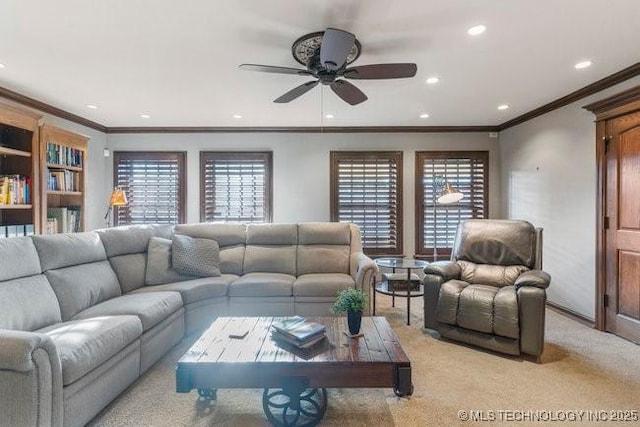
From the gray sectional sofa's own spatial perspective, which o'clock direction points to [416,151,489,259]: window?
The window is roughly at 10 o'clock from the gray sectional sofa.

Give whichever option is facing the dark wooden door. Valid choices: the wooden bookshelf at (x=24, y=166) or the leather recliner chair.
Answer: the wooden bookshelf

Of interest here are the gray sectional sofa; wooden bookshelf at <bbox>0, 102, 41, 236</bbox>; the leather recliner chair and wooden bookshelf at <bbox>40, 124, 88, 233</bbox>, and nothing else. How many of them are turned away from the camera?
0

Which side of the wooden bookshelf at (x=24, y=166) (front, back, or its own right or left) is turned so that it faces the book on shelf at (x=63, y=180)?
left

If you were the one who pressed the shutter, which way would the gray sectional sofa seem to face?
facing the viewer and to the right of the viewer

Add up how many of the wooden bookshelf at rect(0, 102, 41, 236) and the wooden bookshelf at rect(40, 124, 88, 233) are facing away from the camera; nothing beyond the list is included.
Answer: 0

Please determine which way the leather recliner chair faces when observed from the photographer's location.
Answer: facing the viewer and to the left of the viewer

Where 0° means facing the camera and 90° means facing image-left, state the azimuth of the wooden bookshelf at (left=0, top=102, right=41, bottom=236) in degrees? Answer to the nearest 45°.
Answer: approximately 315°

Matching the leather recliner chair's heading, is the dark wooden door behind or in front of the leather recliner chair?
behind

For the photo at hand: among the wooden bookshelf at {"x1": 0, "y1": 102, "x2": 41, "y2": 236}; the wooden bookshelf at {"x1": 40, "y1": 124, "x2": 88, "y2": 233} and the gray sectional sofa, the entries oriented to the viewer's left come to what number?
0

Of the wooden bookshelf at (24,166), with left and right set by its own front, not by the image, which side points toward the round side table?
front

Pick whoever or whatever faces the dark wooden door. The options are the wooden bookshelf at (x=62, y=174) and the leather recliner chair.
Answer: the wooden bookshelf

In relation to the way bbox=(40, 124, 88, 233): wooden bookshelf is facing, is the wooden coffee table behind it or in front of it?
in front

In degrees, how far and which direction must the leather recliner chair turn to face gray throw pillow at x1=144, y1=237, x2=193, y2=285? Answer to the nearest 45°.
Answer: approximately 45° to its right
